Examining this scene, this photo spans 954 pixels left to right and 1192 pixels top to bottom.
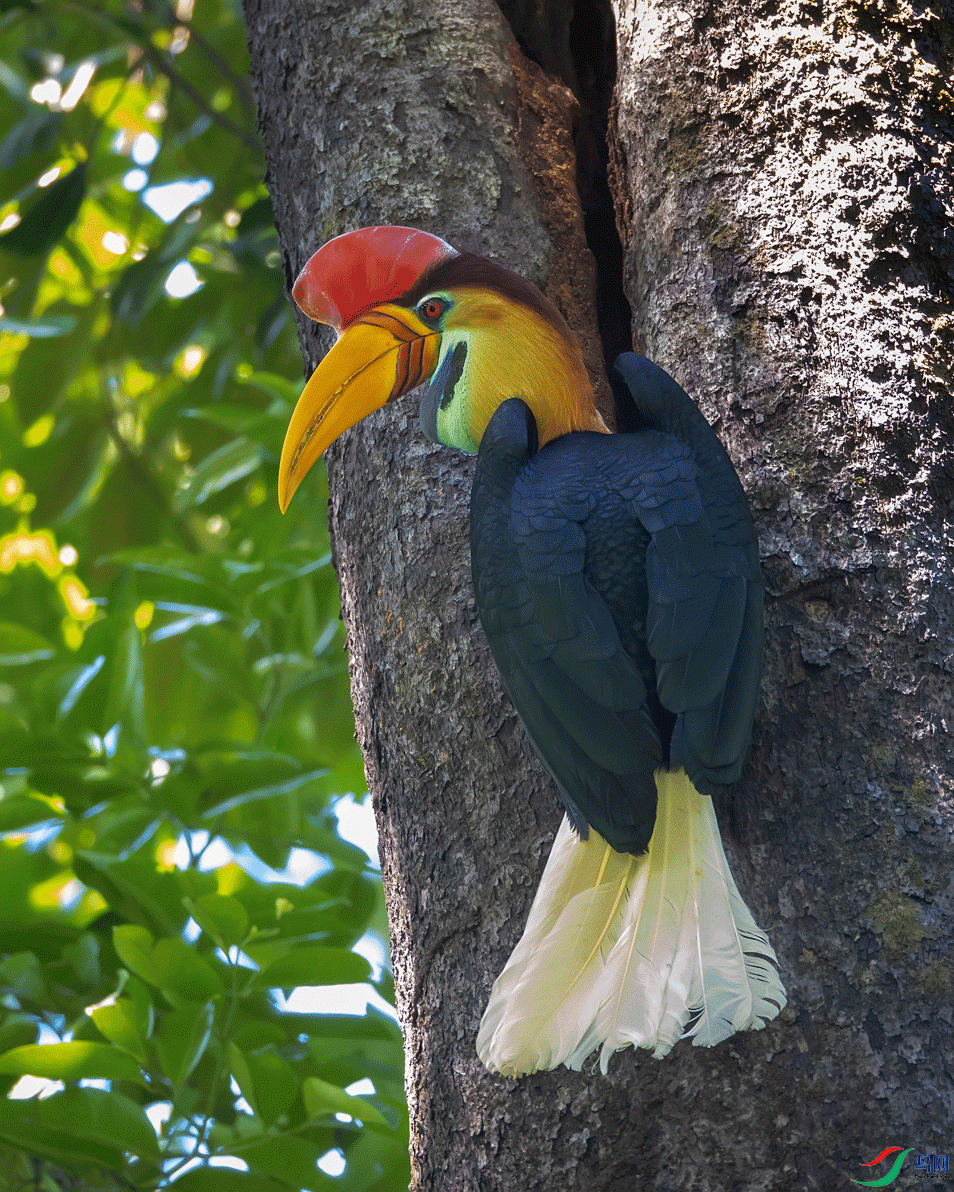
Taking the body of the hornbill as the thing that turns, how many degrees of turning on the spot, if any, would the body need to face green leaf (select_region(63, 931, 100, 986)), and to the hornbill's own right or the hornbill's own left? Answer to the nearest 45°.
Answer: approximately 45° to the hornbill's own left

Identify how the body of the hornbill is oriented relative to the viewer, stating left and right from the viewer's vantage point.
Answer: facing away from the viewer

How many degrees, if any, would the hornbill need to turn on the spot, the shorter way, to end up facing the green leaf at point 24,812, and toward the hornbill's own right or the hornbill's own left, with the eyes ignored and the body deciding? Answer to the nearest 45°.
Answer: approximately 45° to the hornbill's own left
